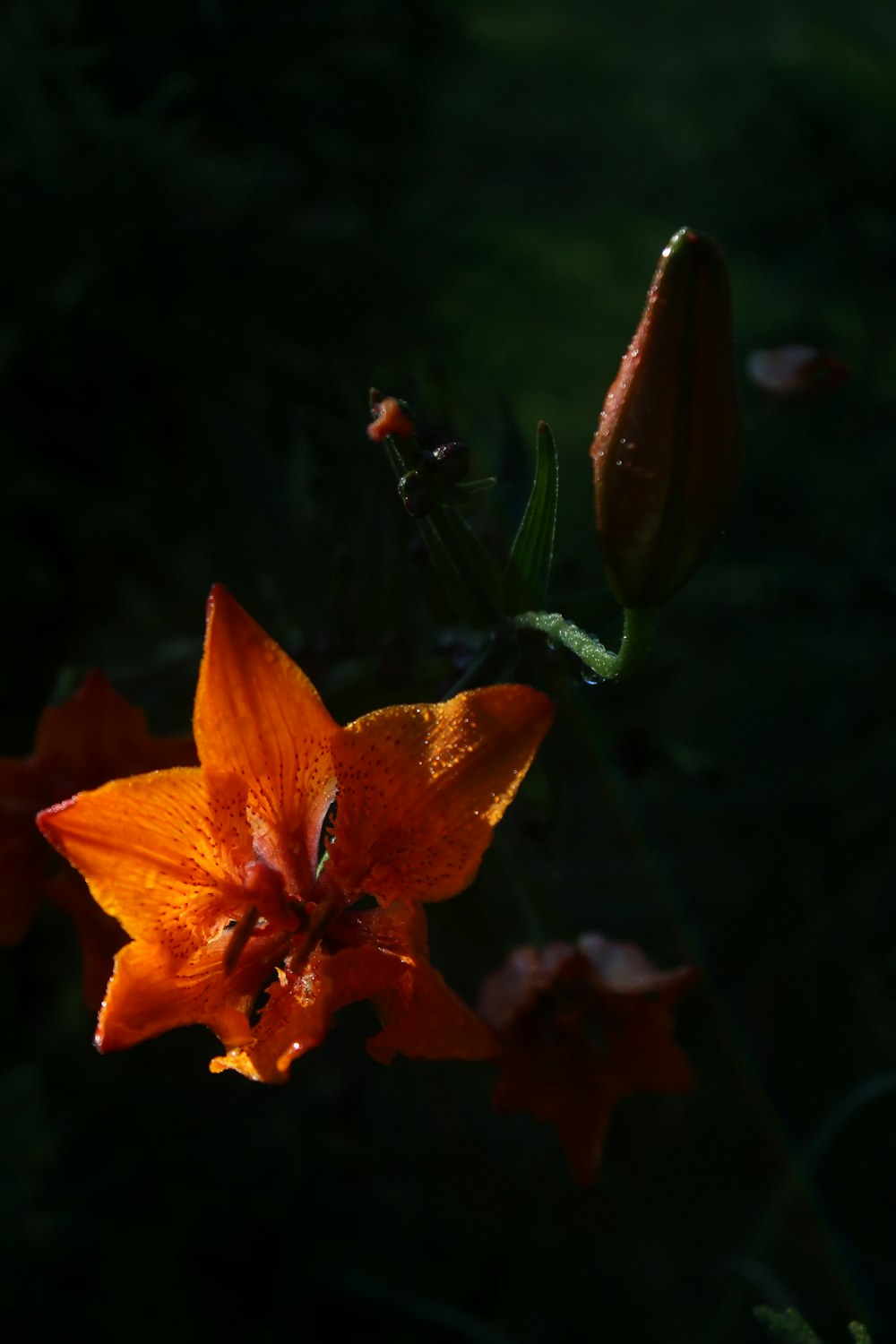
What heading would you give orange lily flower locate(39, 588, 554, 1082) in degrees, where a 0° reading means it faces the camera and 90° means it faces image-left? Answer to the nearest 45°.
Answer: approximately 0°
